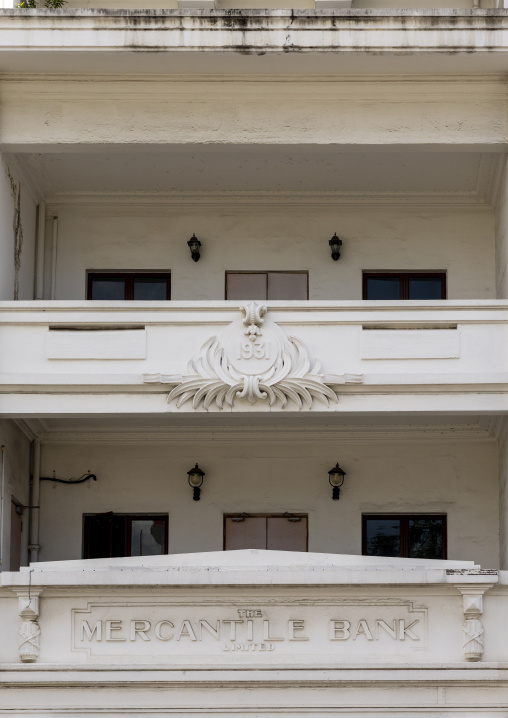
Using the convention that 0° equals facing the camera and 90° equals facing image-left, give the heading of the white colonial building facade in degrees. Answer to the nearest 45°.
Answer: approximately 0°
